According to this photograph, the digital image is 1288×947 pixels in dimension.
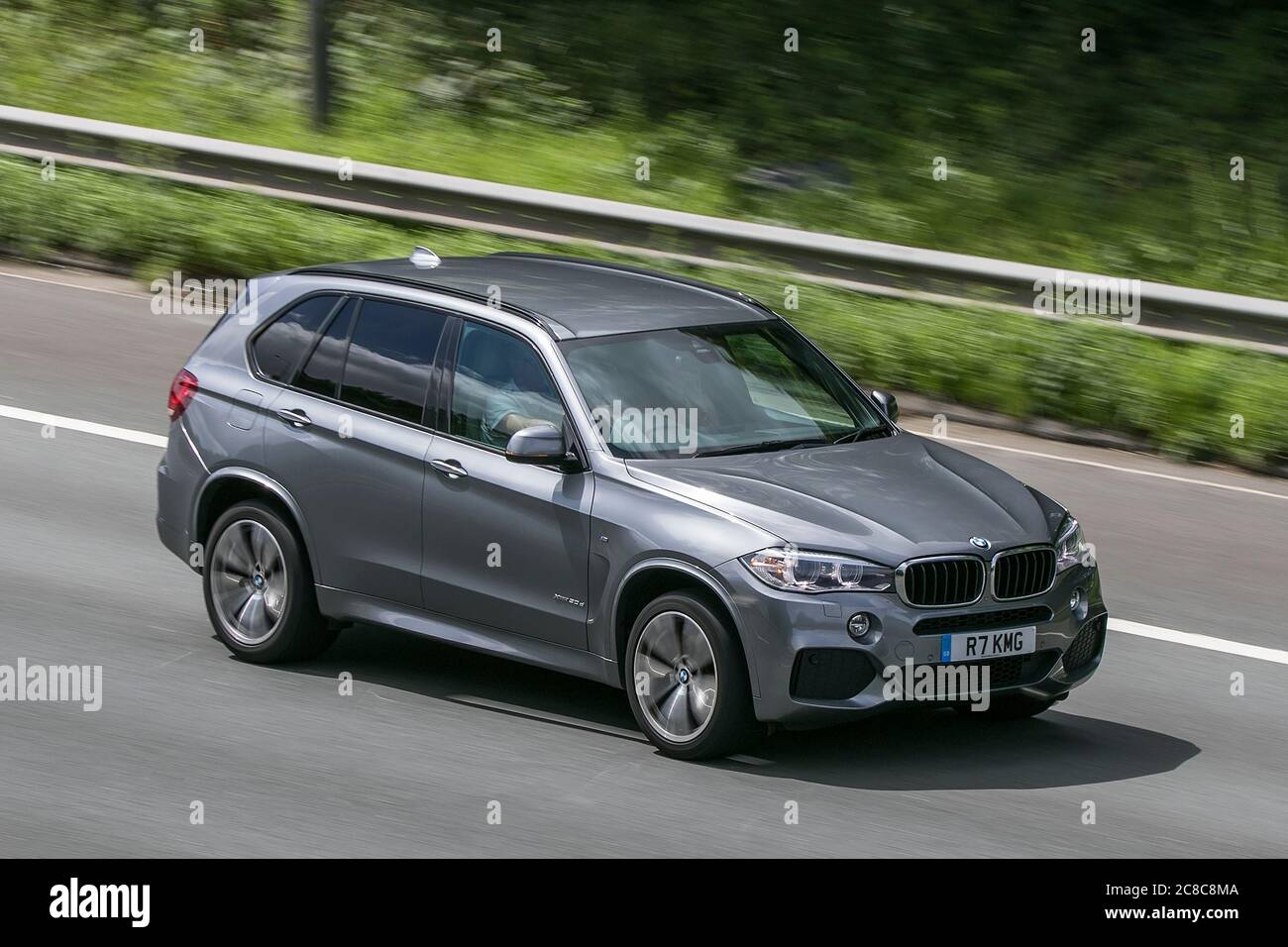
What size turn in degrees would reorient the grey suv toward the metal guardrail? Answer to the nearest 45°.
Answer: approximately 135° to its left

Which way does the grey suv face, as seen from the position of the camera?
facing the viewer and to the right of the viewer
